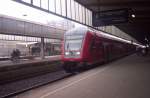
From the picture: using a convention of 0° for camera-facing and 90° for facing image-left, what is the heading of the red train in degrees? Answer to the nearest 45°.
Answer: approximately 45°
